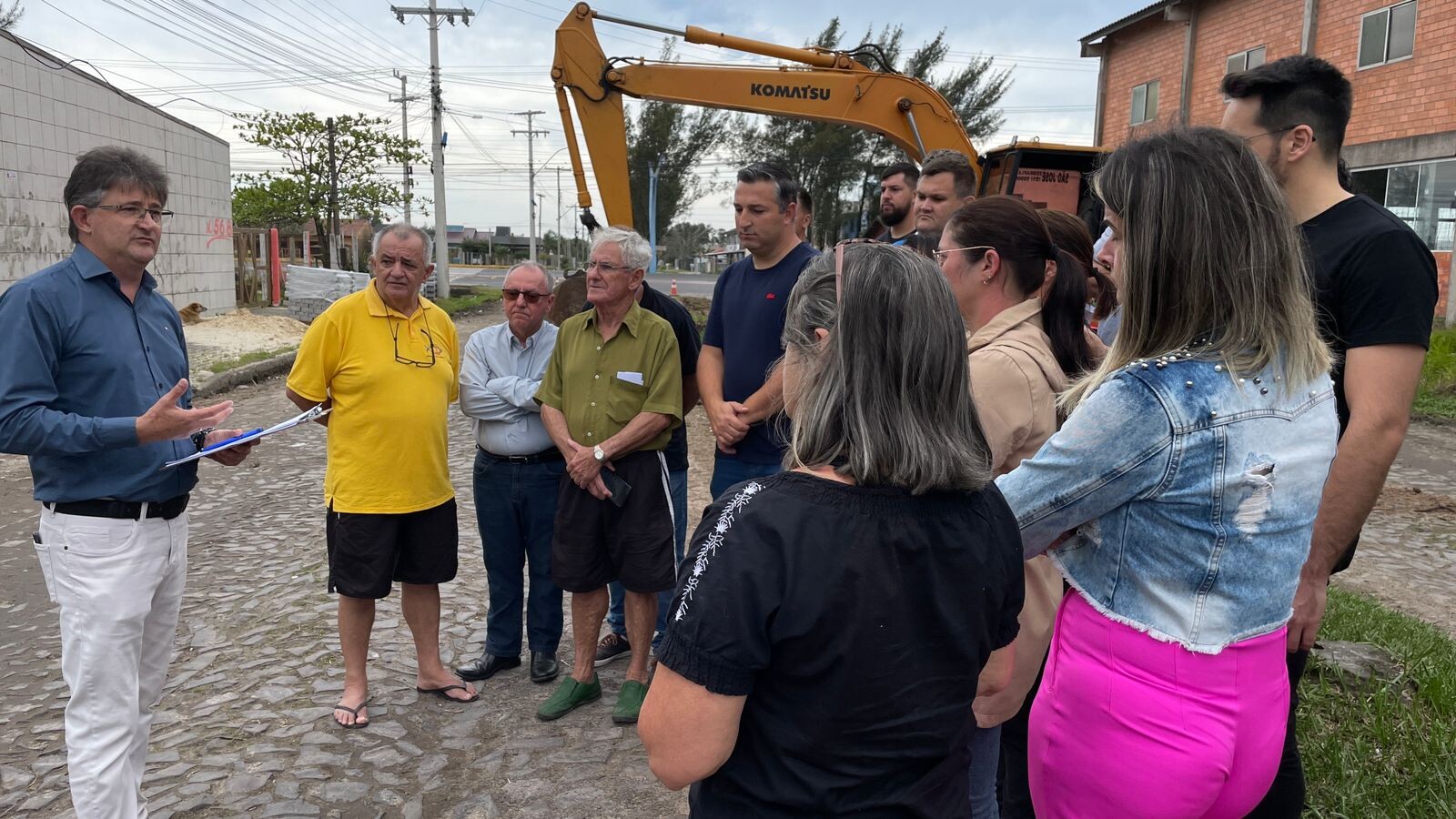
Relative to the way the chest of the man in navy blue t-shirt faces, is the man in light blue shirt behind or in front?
in front

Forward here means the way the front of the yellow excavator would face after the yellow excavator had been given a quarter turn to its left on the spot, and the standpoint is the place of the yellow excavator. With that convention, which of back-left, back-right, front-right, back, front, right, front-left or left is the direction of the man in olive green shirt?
front

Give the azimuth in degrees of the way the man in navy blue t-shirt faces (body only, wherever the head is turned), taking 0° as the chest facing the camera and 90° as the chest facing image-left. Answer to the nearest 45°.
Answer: approximately 45°

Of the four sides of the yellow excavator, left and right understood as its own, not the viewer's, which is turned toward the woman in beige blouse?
left

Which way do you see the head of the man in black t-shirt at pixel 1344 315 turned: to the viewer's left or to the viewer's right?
to the viewer's left

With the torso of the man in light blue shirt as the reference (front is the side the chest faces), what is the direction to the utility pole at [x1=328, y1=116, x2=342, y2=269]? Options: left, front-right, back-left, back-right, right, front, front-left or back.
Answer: back

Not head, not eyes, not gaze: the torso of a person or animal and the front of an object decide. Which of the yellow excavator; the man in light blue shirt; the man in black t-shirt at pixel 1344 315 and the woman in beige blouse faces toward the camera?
the man in light blue shirt

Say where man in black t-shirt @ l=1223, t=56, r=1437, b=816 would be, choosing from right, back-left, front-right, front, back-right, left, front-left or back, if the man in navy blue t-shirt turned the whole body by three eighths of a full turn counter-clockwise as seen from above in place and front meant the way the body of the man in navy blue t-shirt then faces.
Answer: front-right

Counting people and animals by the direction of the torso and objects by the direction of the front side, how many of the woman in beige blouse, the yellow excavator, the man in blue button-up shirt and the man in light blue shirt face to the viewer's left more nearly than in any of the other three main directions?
2

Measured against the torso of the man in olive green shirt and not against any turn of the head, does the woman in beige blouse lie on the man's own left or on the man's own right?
on the man's own left

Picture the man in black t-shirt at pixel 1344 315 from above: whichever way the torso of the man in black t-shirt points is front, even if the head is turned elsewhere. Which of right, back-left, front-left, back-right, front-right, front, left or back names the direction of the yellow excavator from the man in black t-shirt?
front-right

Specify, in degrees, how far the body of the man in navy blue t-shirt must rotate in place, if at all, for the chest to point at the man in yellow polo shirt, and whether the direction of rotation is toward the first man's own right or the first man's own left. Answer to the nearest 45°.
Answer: approximately 45° to the first man's own right

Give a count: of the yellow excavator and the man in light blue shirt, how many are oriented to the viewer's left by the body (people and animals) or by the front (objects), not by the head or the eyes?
1

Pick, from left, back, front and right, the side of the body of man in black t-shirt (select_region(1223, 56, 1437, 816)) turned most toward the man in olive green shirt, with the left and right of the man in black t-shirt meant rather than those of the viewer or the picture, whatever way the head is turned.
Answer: front

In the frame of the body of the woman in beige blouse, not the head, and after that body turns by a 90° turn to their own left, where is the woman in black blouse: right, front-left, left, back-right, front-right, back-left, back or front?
front

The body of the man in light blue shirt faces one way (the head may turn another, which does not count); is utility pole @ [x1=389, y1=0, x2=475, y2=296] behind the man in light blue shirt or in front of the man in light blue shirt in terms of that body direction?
behind

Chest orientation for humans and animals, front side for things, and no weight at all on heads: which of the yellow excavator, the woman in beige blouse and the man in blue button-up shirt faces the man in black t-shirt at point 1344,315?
the man in blue button-up shirt

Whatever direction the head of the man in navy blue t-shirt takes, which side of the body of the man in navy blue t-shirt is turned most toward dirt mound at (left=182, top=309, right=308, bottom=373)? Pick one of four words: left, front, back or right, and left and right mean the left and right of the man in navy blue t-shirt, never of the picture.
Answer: right

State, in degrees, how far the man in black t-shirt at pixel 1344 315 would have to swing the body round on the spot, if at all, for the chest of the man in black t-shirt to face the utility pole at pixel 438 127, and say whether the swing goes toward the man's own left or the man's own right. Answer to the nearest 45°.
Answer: approximately 45° to the man's own right
